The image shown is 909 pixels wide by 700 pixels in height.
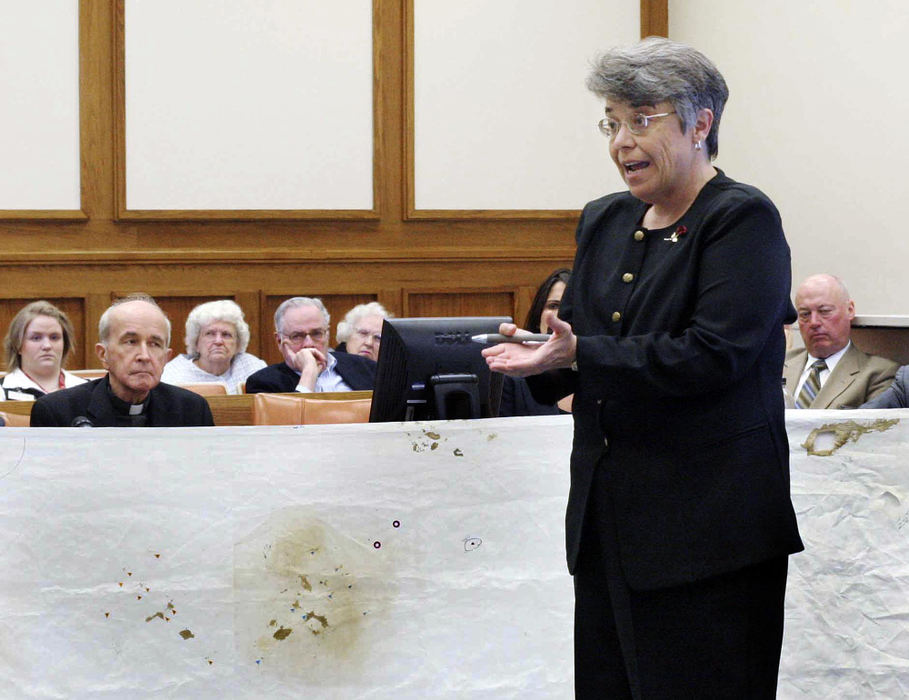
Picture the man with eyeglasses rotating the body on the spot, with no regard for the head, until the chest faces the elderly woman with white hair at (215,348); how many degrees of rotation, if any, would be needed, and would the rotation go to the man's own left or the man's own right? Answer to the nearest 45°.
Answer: approximately 135° to the man's own right

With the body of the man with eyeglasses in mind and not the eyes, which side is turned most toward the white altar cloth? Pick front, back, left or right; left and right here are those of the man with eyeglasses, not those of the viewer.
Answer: front

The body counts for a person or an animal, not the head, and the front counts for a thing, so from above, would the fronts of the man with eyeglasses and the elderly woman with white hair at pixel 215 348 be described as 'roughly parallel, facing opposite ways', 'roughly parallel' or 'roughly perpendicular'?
roughly parallel

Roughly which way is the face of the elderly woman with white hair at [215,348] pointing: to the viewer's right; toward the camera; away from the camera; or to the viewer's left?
toward the camera

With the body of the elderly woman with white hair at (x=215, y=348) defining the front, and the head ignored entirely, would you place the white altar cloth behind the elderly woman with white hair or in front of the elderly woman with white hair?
in front

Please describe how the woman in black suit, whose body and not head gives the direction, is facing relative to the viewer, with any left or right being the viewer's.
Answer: facing the viewer and to the left of the viewer

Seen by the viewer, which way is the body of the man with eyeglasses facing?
toward the camera

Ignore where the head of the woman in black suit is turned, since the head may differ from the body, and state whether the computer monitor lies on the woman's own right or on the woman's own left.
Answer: on the woman's own right

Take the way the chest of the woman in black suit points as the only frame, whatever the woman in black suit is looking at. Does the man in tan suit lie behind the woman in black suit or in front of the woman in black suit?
behind

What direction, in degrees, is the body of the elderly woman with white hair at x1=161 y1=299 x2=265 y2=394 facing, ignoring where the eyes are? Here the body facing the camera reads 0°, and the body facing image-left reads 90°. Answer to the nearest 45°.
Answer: approximately 0°

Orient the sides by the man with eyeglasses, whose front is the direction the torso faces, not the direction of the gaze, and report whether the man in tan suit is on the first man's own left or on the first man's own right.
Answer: on the first man's own left

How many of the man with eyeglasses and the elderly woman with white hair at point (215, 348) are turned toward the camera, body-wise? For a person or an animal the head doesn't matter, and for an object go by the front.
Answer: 2

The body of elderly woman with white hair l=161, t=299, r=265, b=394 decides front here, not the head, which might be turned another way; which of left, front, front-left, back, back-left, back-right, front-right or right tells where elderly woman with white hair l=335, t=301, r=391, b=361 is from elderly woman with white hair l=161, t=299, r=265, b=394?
left

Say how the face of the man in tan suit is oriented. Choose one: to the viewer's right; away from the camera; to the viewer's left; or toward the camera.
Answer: toward the camera
